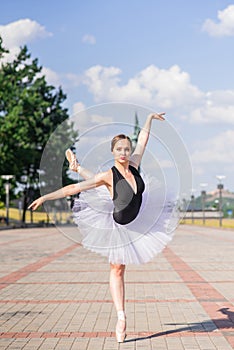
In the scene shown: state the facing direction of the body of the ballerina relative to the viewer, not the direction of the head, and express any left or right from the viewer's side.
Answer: facing the viewer and to the right of the viewer
